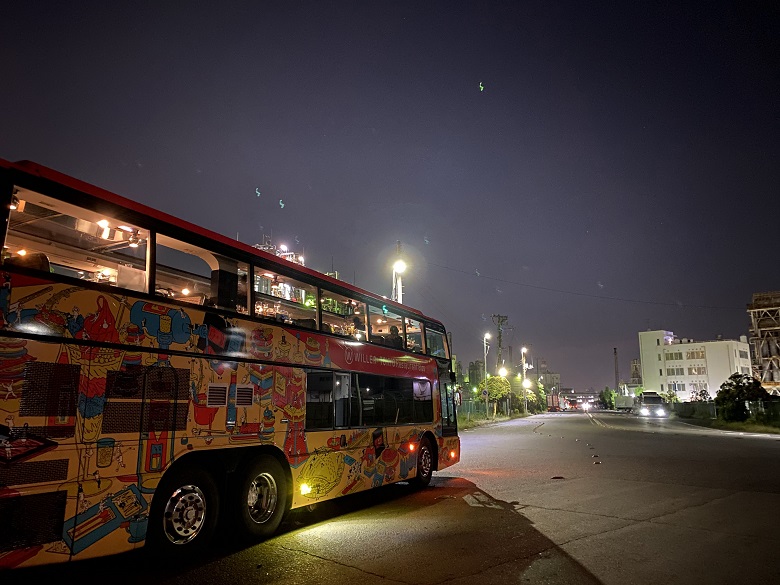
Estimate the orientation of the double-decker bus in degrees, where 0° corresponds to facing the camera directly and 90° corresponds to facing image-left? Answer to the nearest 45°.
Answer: approximately 225°

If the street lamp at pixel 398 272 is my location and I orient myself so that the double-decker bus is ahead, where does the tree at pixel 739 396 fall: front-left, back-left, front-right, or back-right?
back-left

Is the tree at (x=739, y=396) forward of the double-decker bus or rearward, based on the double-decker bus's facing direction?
forward

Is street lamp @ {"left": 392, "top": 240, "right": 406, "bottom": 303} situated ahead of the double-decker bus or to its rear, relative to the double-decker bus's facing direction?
ahead
